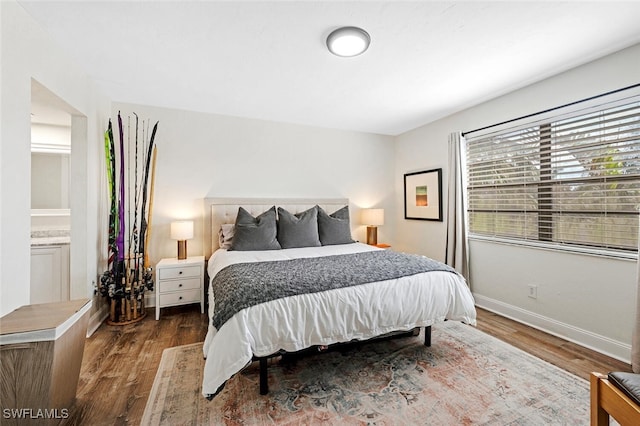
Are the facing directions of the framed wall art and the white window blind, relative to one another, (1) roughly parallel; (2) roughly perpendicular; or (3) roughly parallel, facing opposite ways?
roughly parallel

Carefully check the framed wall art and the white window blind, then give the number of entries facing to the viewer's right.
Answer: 0

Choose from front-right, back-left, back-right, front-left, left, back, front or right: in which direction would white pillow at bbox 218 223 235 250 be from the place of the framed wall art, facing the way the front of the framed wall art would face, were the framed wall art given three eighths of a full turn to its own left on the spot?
back-right

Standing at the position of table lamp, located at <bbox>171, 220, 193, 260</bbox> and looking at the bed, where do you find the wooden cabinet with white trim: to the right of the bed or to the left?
right

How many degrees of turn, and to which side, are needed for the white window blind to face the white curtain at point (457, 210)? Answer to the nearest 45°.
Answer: approximately 45° to its right

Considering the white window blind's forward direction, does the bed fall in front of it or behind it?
in front

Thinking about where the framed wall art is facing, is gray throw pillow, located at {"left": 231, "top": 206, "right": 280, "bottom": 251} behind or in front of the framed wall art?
in front

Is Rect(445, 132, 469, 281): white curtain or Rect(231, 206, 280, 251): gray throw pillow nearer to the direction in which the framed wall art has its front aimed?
the gray throw pillow

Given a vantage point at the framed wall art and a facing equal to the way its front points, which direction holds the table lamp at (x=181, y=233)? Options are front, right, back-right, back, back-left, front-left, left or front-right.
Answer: front

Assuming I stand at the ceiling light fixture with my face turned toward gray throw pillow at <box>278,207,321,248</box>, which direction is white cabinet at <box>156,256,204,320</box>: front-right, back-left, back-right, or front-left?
front-left

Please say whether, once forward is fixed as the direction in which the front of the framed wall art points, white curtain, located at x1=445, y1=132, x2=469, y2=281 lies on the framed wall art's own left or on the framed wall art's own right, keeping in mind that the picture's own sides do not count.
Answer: on the framed wall art's own left

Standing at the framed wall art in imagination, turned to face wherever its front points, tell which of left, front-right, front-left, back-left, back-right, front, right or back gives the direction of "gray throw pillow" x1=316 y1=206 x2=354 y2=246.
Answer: front

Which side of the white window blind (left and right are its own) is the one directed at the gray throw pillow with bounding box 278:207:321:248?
front

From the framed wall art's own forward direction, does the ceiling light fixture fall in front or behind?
in front

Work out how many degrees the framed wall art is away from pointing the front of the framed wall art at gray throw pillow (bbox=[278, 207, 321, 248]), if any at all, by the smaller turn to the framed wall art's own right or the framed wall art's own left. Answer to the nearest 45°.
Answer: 0° — it already faces it

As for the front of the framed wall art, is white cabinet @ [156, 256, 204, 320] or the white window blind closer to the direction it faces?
the white cabinet

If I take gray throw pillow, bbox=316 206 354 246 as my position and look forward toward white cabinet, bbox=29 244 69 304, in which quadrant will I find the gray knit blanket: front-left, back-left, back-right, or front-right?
front-left

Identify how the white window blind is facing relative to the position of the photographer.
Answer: facing the viewer and to the left of the viewer

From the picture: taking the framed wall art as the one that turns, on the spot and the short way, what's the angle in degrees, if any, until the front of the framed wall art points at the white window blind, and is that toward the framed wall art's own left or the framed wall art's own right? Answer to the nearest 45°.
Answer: approximately 90° to the framed wall art's own left
